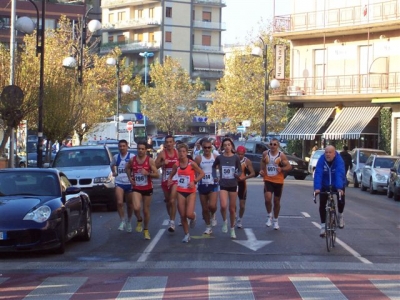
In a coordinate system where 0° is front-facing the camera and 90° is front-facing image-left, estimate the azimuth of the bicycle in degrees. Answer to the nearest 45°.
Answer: approximately 0°

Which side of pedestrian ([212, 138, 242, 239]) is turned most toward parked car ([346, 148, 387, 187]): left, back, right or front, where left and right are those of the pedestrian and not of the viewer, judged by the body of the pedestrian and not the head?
back

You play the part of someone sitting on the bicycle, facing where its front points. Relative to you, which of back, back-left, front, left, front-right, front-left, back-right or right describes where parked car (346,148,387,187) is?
back

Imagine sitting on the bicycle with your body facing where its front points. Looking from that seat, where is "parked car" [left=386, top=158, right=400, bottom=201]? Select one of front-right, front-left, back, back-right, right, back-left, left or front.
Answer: back

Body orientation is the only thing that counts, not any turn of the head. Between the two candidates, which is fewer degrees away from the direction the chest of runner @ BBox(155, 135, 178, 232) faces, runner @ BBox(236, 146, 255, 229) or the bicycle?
the bicycle

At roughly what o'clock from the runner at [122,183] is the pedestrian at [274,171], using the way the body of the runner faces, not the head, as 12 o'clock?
The pedestrian is roughly at 9 o'clock from the runner.
